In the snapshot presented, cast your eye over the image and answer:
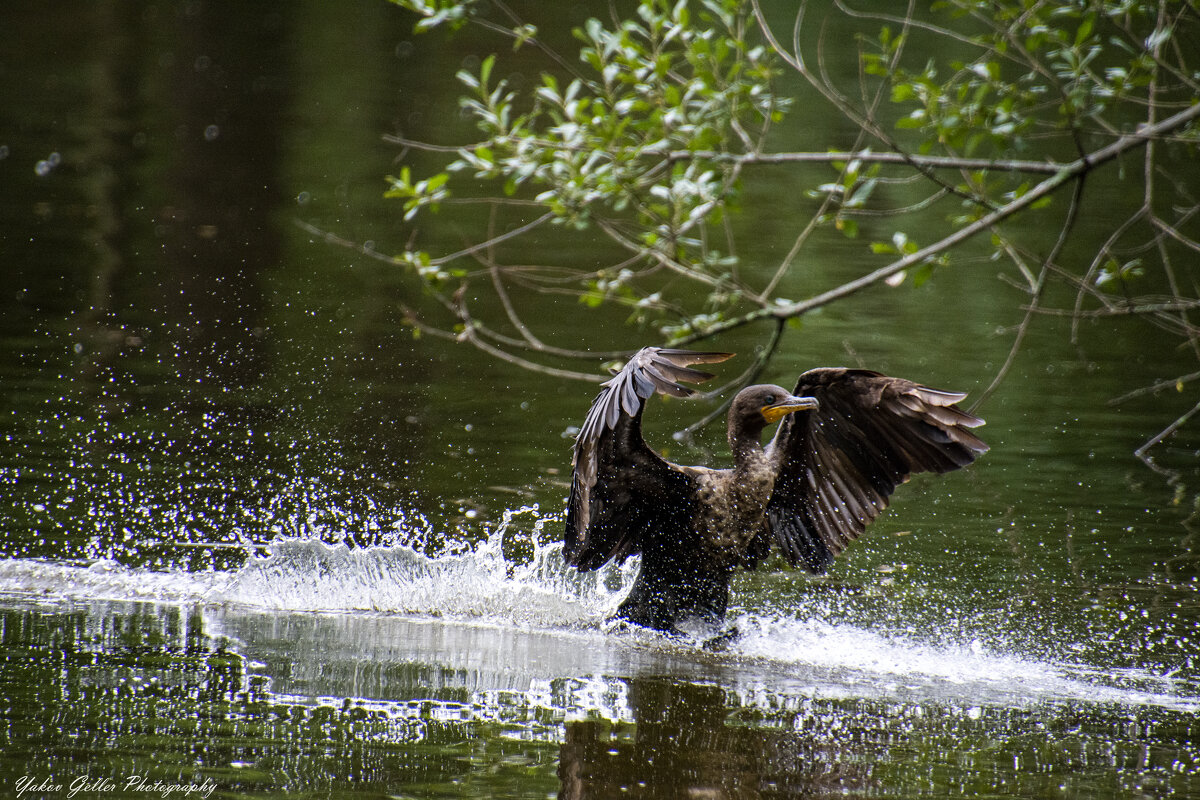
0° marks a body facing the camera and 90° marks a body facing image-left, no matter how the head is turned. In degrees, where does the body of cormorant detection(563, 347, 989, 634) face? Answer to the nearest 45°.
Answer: approximately 315°
